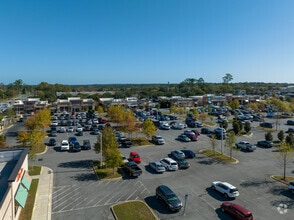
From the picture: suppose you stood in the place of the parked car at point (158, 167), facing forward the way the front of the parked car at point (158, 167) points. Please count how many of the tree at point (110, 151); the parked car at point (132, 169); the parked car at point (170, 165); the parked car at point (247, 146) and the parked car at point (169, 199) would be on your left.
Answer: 2

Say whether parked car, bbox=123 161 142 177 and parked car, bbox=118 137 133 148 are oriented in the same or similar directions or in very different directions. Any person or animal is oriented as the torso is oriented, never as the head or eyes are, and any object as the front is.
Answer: same or similar directions

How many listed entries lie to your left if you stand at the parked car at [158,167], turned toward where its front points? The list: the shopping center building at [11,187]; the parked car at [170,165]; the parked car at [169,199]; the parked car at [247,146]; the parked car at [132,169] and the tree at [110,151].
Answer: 2

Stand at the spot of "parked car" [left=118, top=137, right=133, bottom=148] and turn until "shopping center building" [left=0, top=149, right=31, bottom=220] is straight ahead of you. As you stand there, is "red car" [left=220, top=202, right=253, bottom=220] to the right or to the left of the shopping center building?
left
